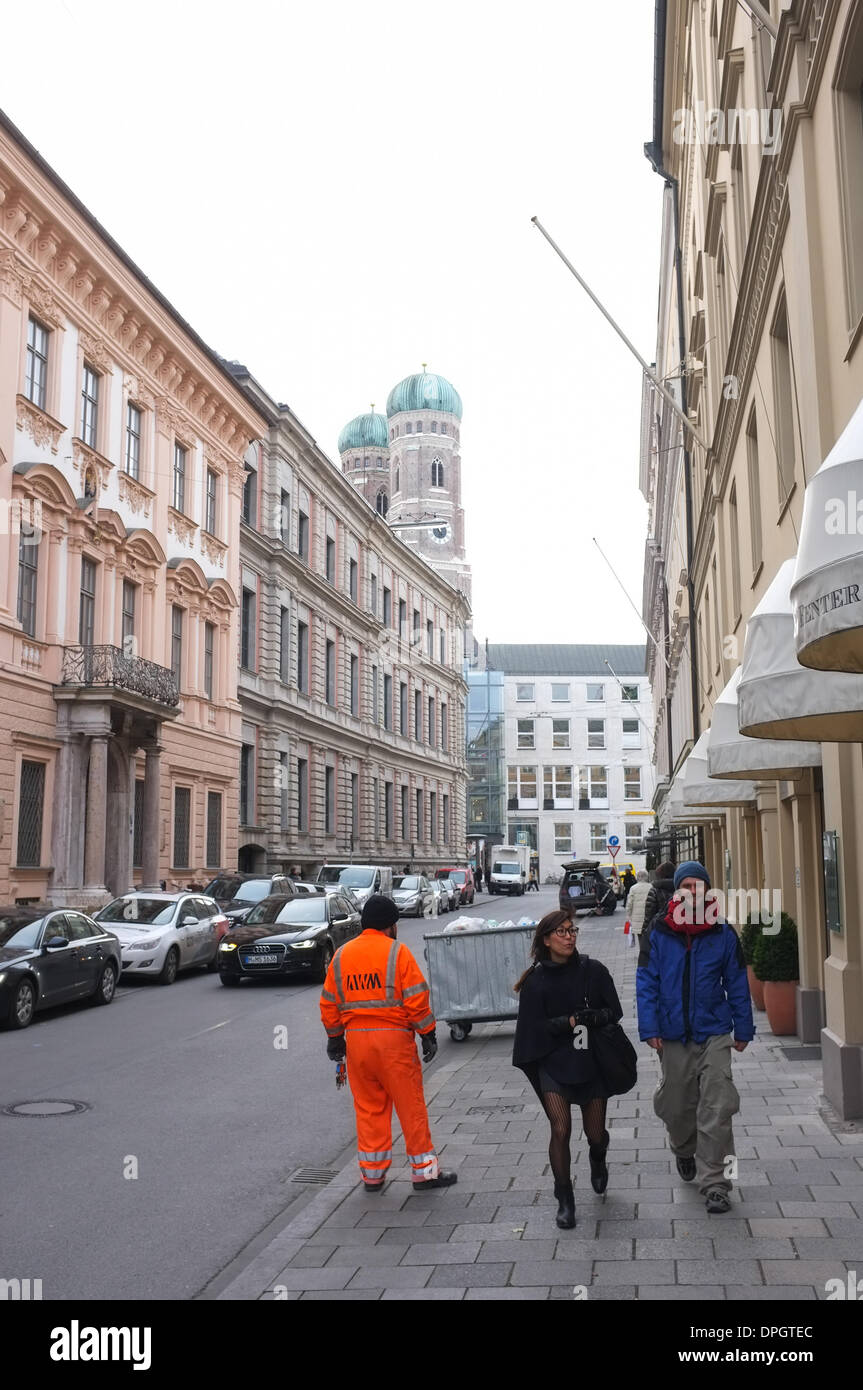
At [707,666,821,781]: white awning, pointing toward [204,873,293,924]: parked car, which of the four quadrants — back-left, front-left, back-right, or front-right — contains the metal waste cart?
front-left

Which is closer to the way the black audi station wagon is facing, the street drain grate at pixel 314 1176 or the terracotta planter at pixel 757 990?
the street drain grate

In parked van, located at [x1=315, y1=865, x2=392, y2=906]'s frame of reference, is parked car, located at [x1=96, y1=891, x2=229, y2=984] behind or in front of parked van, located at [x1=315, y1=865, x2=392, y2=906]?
in front

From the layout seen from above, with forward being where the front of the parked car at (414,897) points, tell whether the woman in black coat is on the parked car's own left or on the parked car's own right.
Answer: on the parked car's own left

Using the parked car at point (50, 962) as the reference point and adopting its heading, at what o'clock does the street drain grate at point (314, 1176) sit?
The street drain grate is roughly at 10 o'clock from the parked car.

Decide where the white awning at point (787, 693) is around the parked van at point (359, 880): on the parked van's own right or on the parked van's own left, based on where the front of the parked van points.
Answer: on the parked van's own left

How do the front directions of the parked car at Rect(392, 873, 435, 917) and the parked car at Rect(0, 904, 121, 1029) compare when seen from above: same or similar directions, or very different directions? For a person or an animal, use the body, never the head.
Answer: same or similar directions

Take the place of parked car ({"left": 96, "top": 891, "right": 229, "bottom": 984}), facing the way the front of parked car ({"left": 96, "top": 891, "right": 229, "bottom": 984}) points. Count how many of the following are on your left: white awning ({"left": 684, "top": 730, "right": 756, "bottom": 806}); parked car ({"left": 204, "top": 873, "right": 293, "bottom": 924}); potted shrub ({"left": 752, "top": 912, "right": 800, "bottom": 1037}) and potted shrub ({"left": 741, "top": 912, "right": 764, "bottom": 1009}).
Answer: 3

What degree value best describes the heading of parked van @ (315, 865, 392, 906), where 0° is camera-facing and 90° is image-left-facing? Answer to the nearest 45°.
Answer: approximately 45°

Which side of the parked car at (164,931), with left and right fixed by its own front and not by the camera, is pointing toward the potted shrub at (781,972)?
left

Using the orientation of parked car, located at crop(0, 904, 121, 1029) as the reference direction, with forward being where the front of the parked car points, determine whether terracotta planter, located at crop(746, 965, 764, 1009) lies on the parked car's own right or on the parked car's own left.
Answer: on the parked car's own left

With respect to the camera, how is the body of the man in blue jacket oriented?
toward the camera

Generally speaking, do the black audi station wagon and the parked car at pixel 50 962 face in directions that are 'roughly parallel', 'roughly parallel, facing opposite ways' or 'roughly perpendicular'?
roughly parallel

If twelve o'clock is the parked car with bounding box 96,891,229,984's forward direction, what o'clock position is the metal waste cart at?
The metal waste cart is roughly at 10 o'clock from the parked car.

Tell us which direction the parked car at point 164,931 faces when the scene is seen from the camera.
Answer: facing the viewer and to the left of the viewer
